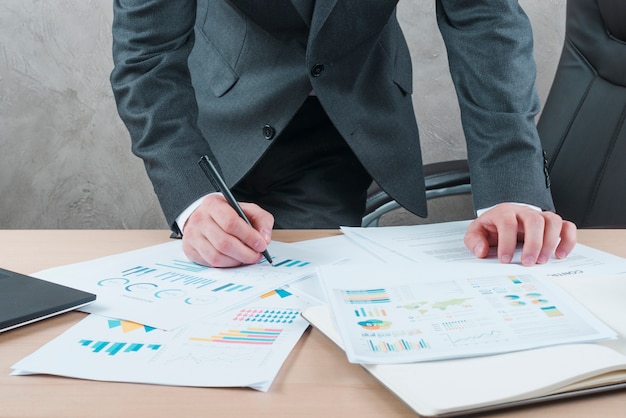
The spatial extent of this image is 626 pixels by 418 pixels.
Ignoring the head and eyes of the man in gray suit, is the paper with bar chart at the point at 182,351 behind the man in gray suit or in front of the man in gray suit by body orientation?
in front

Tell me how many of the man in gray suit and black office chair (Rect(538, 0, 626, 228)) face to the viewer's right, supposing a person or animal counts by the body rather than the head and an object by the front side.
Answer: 0

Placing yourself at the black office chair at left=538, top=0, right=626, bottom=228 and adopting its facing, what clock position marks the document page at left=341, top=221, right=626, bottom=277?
The document page is roughly at 11 o'clock from the black office chair.

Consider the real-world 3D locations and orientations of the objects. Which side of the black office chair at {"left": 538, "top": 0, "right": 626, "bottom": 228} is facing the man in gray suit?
front

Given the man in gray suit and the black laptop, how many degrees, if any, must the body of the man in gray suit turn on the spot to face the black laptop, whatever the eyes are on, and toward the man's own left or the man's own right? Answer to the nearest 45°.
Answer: approximately 45° to the man's own right

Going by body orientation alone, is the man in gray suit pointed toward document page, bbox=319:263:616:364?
yes

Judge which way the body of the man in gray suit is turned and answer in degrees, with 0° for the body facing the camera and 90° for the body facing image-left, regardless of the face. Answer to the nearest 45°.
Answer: approximately 0°

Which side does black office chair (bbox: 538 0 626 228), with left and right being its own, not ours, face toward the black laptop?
front

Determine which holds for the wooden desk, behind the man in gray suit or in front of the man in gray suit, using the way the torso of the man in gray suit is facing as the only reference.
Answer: in front

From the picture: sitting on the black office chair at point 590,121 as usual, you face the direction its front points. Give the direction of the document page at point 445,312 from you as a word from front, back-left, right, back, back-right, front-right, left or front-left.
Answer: front-left
